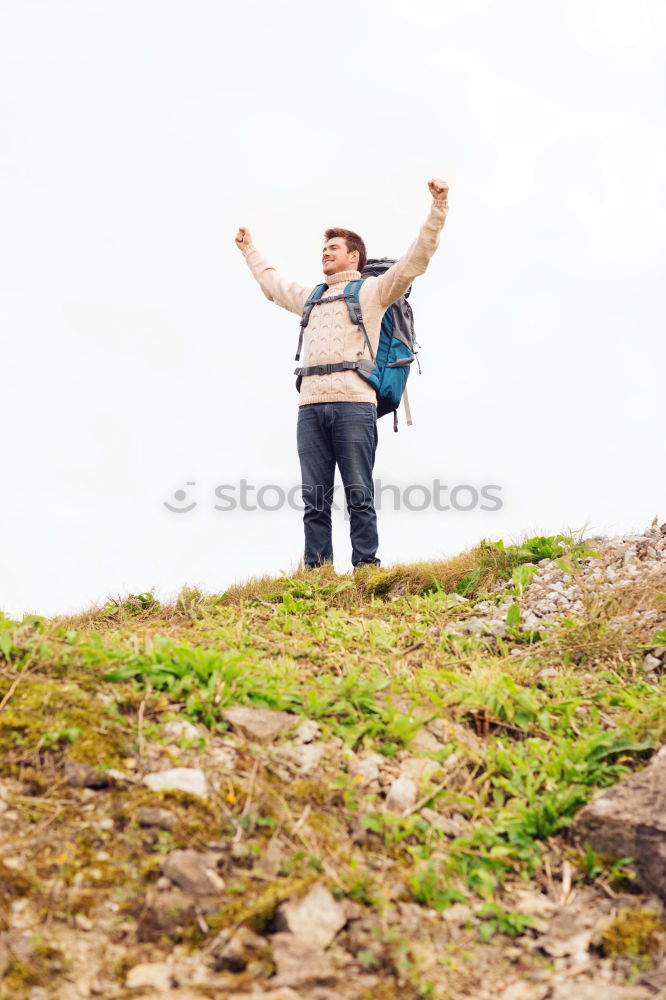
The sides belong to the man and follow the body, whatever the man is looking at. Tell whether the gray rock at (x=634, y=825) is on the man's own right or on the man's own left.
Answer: on the man's own left

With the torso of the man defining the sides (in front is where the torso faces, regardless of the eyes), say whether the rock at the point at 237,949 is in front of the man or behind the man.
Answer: in front

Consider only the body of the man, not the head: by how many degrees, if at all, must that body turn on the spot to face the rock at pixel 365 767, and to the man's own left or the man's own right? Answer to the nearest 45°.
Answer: approximately 45° to the man's own left

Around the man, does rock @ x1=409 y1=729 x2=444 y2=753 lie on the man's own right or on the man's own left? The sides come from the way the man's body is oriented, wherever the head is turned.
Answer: on the man's own left

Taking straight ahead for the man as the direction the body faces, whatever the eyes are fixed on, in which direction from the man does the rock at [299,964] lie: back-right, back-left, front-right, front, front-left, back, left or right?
front-left

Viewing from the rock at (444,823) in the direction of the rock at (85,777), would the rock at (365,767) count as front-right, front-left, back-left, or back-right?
front-right

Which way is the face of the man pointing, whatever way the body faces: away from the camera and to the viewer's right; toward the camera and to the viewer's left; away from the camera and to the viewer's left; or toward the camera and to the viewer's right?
toward the camera and to the viewer's left

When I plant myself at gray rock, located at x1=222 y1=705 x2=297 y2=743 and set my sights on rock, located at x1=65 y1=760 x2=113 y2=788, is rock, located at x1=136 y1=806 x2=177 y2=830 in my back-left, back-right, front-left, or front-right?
front-left

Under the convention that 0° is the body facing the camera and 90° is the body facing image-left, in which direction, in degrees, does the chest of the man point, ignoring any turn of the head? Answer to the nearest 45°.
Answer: approximately 45°

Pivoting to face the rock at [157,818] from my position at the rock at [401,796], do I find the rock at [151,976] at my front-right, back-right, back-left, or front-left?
front-left

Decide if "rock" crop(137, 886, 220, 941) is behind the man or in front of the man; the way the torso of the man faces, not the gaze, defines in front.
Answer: in front

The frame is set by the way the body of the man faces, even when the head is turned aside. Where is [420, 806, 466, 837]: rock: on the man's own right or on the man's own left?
on the man's own left
